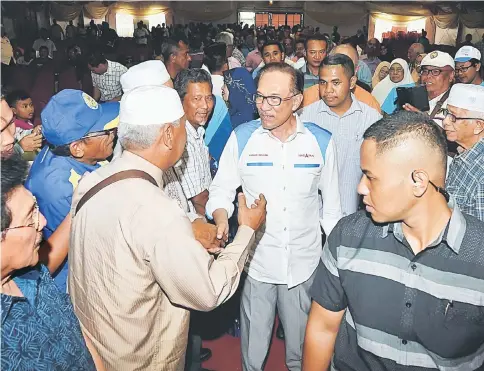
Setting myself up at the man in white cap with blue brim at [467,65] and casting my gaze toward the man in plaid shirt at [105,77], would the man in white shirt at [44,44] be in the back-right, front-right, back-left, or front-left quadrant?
front-right

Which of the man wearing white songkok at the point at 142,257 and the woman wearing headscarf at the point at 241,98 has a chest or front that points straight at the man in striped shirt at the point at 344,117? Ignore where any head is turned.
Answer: the man wearing white songkok

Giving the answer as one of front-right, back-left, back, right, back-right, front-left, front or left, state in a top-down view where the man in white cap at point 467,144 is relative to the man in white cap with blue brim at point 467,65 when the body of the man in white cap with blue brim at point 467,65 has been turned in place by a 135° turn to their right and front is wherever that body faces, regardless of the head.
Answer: back

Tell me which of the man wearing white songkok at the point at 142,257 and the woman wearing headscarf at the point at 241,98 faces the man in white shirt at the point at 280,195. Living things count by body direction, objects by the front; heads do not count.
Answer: the man wearing white songkok

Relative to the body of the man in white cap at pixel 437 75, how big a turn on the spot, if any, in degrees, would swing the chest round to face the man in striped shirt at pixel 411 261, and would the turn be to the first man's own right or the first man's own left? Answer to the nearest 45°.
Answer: approximately 45° to the first man's own left

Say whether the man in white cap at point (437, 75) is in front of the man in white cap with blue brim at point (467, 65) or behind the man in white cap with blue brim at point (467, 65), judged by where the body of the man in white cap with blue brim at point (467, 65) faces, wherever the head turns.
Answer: in front

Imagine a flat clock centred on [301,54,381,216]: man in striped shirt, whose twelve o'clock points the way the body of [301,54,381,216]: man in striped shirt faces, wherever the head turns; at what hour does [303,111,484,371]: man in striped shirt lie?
[303,111,484,371]: man in striped shirt is roughly at 12 o'clock from [301,54,381,216]: man in striped shirt.

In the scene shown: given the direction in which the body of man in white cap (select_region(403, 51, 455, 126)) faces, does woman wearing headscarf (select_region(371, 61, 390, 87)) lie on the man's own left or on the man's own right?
on the man's own right

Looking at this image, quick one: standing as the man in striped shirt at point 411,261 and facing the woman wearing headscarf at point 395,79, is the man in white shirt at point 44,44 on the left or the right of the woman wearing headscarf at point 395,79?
left

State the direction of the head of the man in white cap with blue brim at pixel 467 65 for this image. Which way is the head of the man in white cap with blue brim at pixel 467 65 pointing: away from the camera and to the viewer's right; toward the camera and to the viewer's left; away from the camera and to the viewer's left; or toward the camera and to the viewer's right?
toward the camera and to the viewer's left

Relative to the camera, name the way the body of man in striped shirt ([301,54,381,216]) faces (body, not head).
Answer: toward the camera

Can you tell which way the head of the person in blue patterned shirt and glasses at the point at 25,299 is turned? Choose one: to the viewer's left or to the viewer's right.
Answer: to the viewer's right

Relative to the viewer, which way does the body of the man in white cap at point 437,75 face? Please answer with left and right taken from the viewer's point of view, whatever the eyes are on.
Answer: facing the viewer and to the left of the viewer

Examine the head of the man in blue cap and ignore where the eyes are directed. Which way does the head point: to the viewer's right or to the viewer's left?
to the viewer's right
